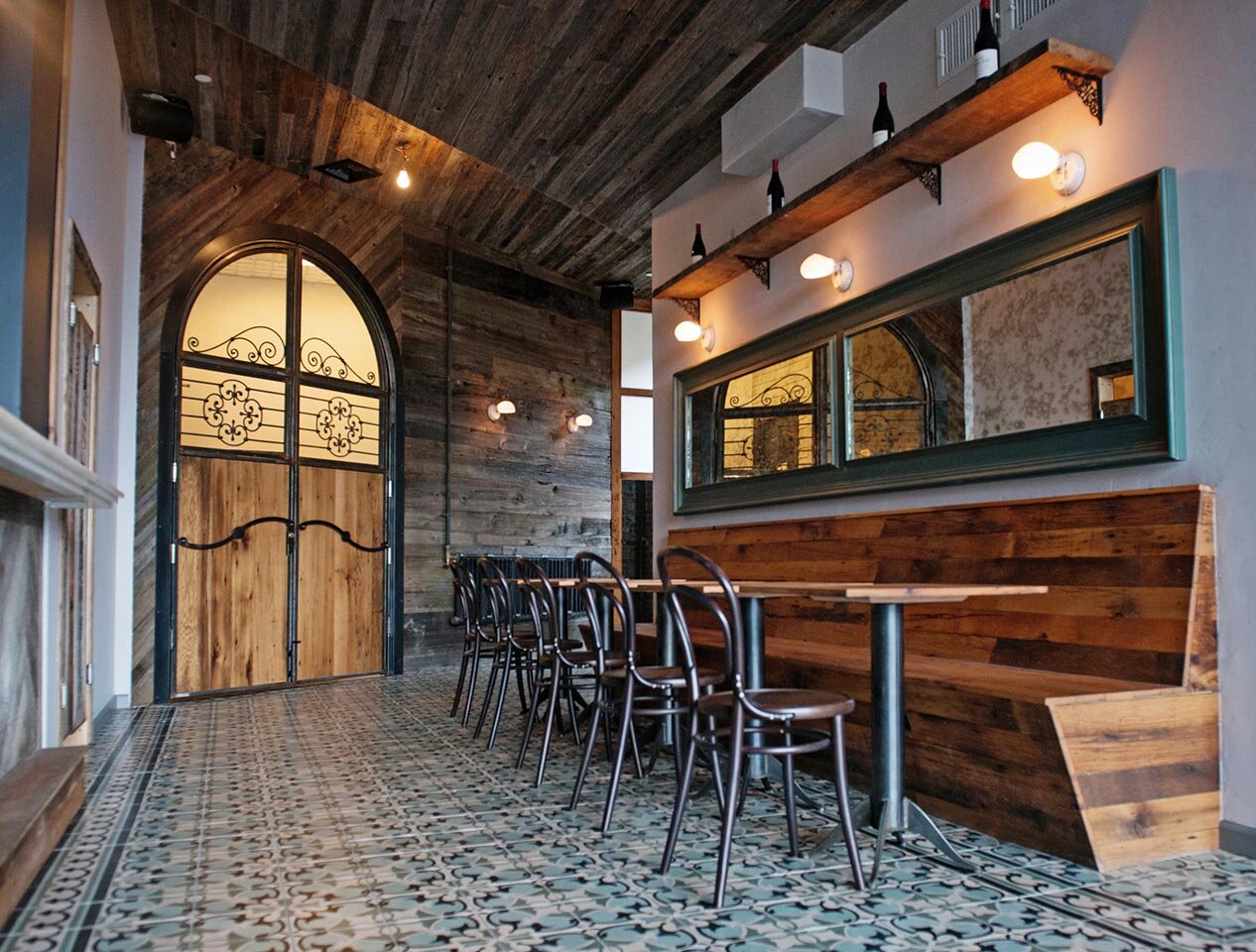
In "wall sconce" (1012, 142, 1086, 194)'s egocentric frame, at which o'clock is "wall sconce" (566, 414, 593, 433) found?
"wall sconce" (566, 414, 593, 433) is roughly at 3 o'clock from "wall sconce" (1012, 142, 1086, 194).

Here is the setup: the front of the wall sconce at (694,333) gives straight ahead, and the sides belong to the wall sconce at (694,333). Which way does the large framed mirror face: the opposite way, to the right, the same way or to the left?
the same way

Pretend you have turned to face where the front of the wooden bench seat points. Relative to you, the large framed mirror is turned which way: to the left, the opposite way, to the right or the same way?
the same way

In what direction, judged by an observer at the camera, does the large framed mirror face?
facing the viewer and to the left of the viewer

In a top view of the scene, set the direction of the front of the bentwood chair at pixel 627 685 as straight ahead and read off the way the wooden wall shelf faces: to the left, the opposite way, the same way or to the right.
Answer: the opposite way

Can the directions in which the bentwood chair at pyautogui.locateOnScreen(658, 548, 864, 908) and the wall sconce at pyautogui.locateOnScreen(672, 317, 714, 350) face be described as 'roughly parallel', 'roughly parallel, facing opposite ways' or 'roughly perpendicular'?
roughly parallel, facing opposite ways

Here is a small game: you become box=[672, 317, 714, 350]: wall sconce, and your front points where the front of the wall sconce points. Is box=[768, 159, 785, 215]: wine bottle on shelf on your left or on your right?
on your left

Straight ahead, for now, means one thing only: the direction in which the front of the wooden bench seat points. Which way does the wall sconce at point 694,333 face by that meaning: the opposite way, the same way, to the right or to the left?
the same way

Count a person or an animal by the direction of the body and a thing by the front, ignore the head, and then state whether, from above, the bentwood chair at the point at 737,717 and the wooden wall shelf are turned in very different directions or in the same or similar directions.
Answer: very different directions

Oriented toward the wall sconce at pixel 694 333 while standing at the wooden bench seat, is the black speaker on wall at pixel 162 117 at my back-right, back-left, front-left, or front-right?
front-left

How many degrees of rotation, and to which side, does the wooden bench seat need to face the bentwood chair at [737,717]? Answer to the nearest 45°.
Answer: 0° — it already faces it

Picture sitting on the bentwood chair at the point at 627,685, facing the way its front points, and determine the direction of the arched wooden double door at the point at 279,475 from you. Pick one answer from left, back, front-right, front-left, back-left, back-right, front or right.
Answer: left

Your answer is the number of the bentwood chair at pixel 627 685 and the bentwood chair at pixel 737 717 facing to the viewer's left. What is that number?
0
